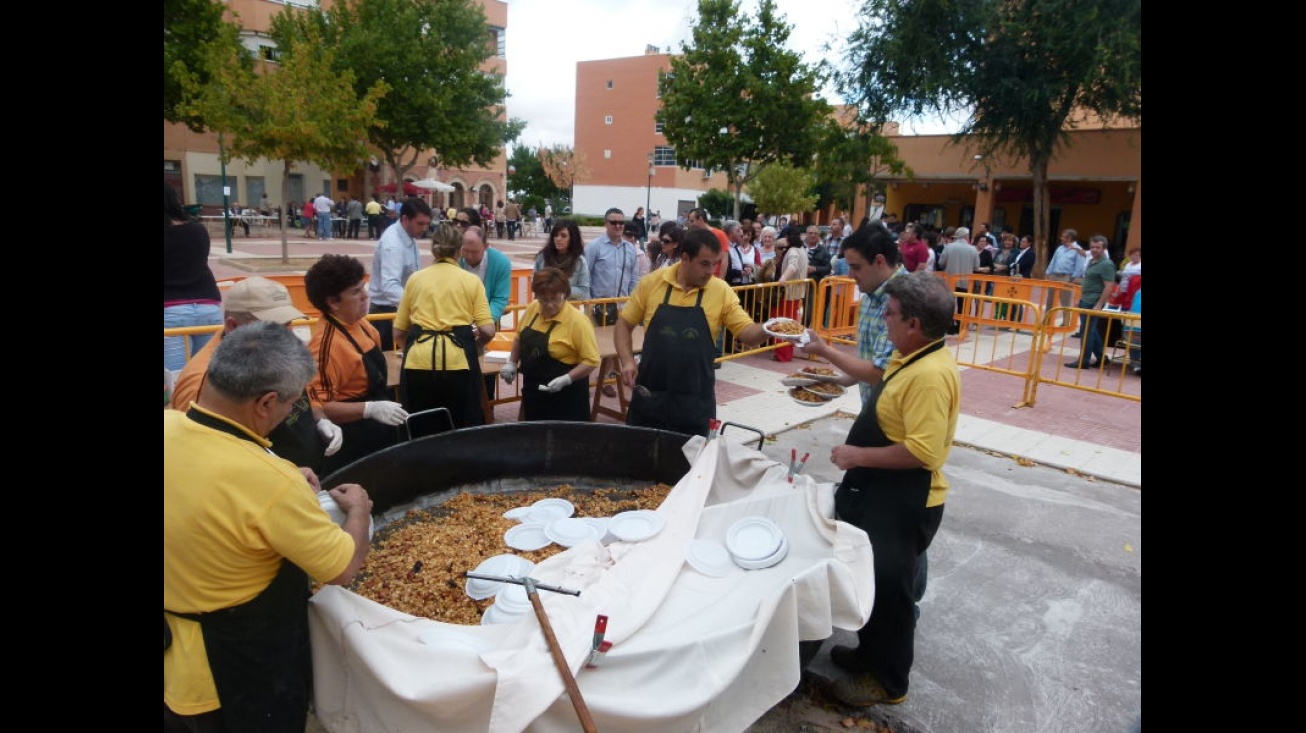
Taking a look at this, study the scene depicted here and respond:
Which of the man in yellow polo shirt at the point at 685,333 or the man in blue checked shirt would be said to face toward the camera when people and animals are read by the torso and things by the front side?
the man in yellow polo shirt

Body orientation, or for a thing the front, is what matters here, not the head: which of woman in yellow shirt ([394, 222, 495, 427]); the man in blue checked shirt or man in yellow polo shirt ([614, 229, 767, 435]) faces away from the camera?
the woman in yellow shirt

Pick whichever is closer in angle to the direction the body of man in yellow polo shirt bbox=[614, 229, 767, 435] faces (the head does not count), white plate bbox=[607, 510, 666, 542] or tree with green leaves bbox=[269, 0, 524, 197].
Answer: the white plate

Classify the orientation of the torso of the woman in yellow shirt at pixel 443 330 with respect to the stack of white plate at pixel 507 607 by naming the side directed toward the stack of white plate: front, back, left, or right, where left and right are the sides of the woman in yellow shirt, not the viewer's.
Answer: back

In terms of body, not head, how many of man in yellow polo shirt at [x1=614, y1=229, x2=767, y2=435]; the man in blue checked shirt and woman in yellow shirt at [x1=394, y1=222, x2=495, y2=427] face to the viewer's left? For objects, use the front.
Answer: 1

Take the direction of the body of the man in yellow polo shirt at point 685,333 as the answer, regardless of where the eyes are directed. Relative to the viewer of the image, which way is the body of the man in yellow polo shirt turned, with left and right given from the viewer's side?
facing the viewer

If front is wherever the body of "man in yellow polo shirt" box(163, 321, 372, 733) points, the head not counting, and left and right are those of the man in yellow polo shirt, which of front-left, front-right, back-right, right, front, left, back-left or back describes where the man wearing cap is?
front-left

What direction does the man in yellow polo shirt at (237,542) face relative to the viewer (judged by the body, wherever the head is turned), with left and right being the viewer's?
facing away from the viewer and to the right of the viewer

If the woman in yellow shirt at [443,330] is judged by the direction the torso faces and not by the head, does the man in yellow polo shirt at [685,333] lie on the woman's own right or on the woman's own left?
on the woman's own right

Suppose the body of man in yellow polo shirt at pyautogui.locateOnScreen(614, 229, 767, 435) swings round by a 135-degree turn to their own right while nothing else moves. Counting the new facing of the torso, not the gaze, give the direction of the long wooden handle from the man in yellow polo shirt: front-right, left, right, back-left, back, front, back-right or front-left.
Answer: back-left

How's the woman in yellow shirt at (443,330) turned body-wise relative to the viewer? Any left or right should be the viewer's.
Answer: facing away from the viewer

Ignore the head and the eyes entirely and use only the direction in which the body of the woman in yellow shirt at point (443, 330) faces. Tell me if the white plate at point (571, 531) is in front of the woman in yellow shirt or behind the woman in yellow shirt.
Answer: behind

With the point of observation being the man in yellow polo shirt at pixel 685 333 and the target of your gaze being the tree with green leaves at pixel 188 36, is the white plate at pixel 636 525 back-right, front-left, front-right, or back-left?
back-left

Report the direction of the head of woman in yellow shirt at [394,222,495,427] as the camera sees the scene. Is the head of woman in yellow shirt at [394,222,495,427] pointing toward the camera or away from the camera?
away from the camera

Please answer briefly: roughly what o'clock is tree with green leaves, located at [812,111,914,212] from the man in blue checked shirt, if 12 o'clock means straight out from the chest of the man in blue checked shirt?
The tree with green leaves is roughly at 3 o'clock from the man in blue checked shirt.

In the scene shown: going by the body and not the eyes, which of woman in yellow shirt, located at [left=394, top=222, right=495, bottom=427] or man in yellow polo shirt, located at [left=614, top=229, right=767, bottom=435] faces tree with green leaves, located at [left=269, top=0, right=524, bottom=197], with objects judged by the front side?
the woman in yellow shirt

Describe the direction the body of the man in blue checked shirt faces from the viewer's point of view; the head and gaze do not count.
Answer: to the viewer's left
